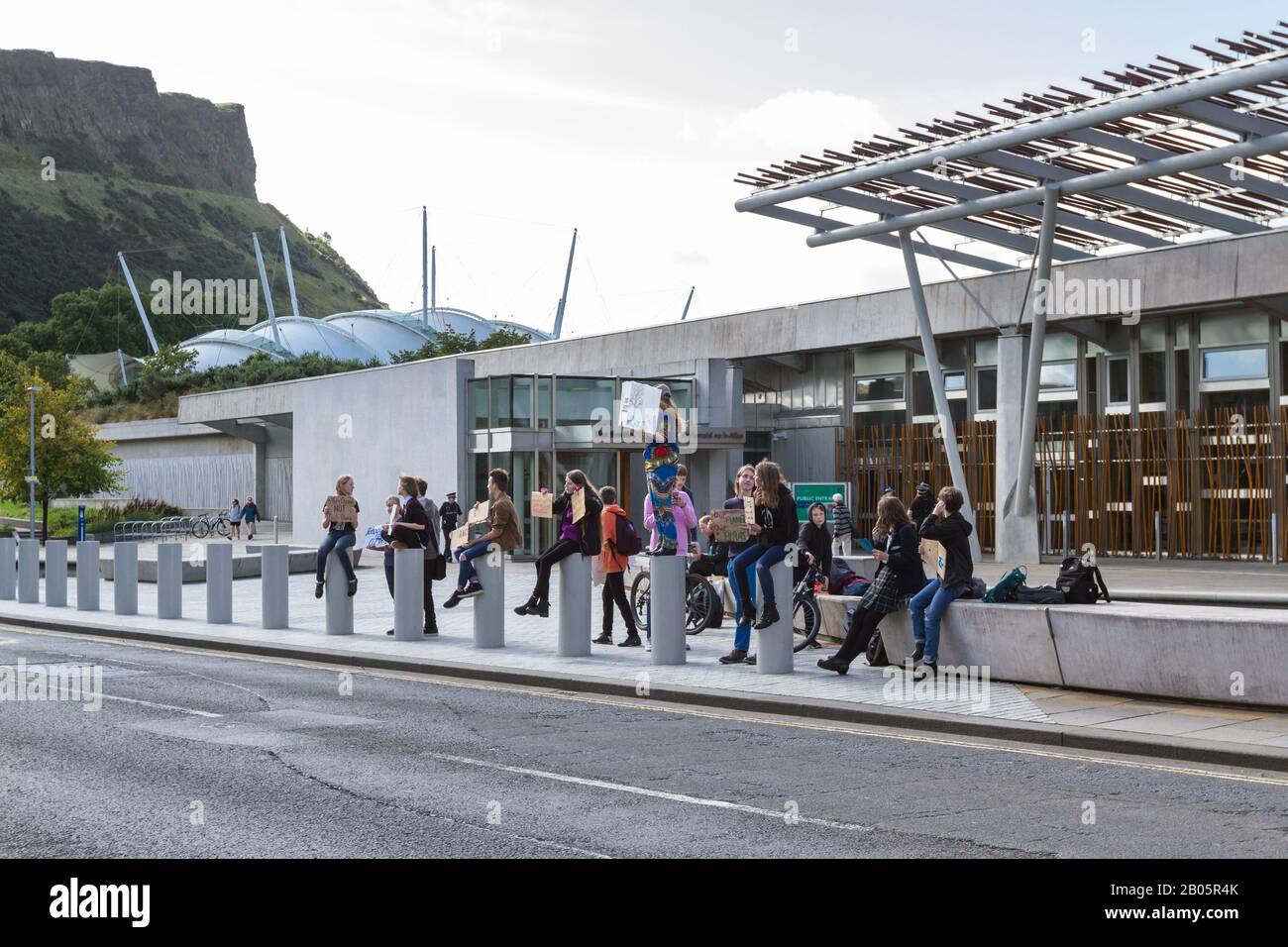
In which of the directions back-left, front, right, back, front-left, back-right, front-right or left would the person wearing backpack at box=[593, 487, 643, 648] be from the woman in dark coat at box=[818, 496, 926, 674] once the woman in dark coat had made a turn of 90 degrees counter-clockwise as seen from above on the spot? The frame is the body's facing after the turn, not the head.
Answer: back-right

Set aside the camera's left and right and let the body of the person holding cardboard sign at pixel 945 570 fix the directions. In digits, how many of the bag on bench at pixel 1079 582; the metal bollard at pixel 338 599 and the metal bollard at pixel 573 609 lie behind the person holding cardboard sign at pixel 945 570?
1

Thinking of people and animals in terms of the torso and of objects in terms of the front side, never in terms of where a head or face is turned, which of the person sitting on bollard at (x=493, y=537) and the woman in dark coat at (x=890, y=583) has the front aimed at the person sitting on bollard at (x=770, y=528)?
the woman in dark coat

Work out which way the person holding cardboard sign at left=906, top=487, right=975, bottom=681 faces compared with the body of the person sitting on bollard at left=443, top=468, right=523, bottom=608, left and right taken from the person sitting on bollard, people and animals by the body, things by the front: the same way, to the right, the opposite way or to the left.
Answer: the same way

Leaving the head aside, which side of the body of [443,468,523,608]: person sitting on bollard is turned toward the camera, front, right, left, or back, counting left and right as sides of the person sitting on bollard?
left

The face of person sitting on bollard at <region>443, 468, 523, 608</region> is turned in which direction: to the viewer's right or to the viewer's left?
to the viewer's left

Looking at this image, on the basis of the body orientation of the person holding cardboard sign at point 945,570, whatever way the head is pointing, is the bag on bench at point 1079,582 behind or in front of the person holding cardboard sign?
behind

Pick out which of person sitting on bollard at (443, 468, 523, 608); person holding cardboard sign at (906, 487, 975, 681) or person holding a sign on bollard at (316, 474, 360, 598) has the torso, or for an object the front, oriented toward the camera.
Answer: the person holding a sign on bollard

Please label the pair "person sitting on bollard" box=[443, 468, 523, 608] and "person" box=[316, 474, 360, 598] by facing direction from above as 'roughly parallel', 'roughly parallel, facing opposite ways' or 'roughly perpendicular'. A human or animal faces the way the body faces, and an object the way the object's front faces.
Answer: roughly perpendicular

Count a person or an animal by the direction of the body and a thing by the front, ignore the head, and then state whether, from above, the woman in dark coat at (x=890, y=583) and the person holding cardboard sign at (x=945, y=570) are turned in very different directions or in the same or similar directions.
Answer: same or similar directions

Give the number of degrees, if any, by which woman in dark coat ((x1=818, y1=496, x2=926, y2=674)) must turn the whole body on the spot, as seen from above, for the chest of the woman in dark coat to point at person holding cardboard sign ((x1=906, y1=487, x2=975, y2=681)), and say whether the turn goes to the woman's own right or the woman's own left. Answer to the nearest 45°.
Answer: approximately 135° to the woman's own left

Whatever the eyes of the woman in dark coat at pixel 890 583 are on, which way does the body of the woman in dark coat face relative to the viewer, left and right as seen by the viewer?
facing to the left of the viewer

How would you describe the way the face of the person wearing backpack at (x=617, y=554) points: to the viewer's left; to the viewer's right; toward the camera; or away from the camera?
away from the camera

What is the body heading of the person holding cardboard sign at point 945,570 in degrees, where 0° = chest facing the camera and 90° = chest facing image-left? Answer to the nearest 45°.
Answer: approximately 90°

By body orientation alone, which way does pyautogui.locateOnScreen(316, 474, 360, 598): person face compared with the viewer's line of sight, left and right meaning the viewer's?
facing the viewer
